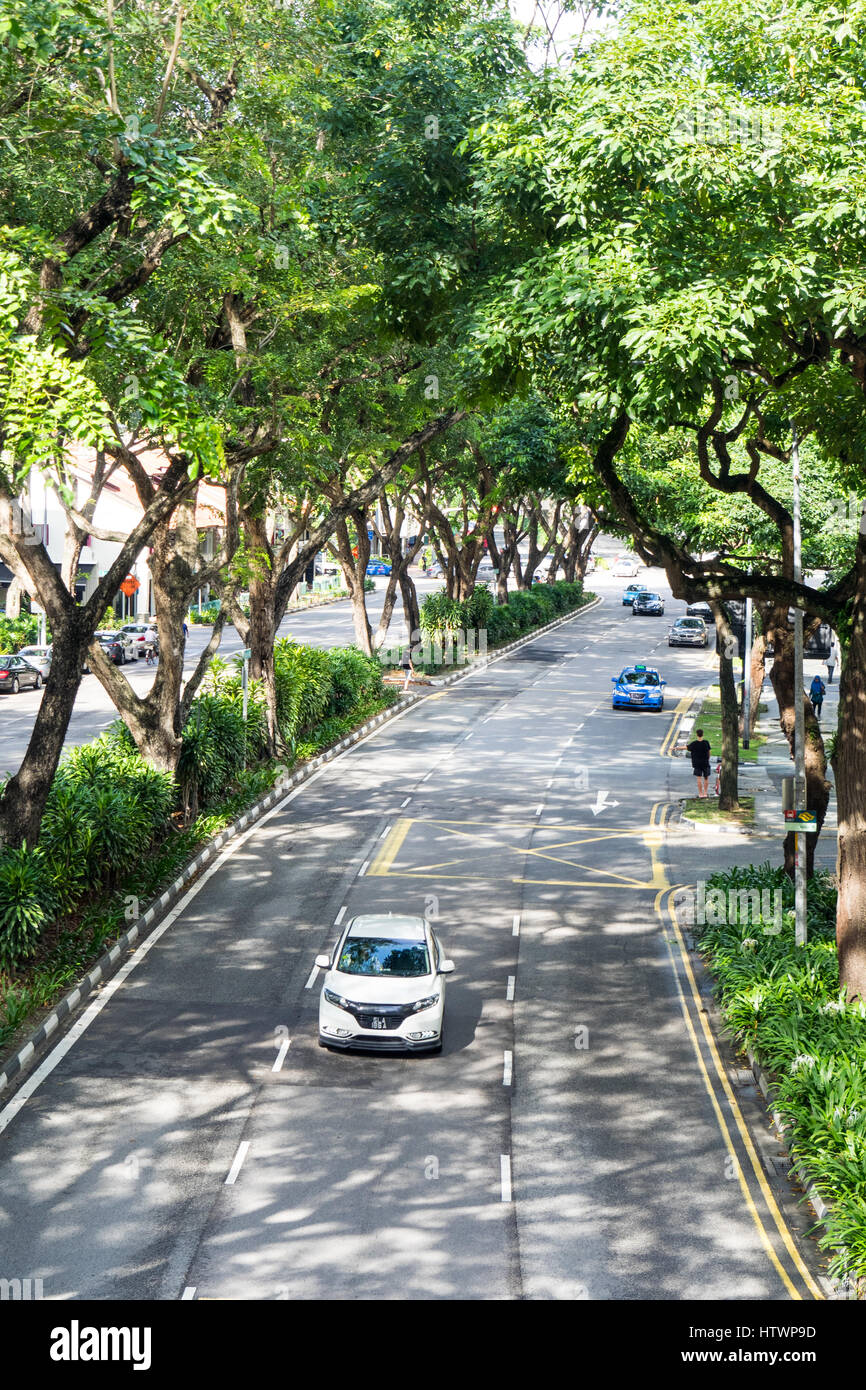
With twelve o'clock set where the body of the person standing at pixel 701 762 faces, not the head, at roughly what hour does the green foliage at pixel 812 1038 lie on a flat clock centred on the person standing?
The green foliage is roughly at 6 o'clock from the person standing.

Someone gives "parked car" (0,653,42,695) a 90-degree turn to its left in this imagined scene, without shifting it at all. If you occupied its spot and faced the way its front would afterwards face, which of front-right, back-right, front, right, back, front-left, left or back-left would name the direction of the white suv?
back-left

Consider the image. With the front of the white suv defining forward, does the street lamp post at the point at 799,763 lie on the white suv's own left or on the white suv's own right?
on the white suv's own left

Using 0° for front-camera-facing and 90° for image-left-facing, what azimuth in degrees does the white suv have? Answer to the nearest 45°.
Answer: approximately 0°

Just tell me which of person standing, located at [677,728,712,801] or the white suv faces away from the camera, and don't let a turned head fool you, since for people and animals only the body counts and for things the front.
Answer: the person standing

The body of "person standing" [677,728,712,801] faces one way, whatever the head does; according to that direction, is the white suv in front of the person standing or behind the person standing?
behind

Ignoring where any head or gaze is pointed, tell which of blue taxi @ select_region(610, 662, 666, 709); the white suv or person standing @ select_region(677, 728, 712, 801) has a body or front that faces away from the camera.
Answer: the person standing

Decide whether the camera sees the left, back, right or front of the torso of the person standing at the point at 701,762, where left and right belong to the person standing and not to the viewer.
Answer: back

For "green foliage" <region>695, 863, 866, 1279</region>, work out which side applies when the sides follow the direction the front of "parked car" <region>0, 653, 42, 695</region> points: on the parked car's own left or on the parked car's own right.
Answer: on the parked car's own right
